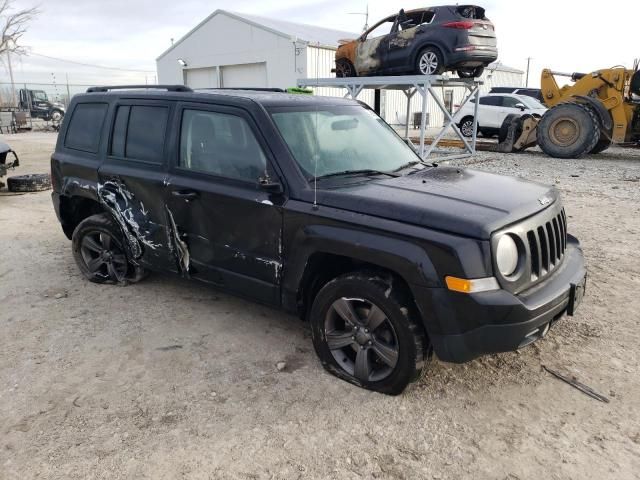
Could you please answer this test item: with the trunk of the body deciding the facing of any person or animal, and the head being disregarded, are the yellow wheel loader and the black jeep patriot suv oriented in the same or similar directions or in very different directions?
very different directions

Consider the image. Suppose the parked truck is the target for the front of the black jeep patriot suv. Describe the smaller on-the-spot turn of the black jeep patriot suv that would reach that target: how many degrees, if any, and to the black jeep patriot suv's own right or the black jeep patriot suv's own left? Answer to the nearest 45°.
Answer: approximately 180°

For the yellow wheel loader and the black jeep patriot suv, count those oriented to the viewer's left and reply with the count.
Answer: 1

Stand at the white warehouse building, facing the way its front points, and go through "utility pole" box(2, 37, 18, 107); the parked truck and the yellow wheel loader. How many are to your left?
1

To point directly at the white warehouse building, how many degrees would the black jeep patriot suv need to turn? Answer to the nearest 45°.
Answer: approximately 135° to its left

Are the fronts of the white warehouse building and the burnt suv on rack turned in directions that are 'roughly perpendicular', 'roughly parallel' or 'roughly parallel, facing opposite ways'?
roughly perpendicular

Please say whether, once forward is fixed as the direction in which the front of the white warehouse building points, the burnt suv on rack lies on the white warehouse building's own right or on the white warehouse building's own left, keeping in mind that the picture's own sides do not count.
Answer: on the white warehouse building's own left

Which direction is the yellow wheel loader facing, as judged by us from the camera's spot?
facing to the left of the viewer

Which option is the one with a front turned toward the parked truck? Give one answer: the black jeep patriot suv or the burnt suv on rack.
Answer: the burnt suv on rack

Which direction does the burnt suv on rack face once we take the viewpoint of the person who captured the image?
facing away from the viewer and to the left of the viewer

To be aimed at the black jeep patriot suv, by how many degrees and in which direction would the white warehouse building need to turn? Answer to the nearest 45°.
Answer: approximately 45° to its left

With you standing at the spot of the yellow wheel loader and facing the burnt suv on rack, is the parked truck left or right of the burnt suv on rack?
right

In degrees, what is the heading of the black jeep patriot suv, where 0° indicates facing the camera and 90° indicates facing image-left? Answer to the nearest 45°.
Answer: approximately 315°

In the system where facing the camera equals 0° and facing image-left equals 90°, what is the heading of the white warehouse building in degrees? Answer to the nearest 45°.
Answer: approximately 45°
